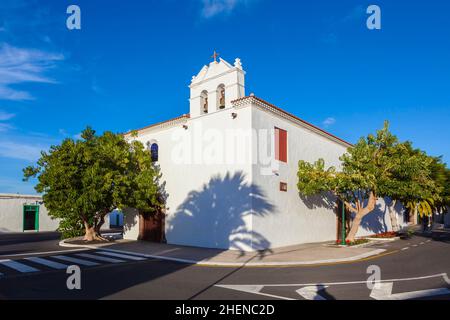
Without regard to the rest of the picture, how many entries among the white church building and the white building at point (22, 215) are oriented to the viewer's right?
0

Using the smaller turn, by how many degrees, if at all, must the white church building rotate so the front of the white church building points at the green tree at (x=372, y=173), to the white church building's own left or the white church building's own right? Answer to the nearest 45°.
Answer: approximately 135° to the white church building's own left

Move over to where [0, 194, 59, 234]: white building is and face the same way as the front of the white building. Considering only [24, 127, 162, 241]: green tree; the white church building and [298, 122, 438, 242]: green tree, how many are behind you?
0

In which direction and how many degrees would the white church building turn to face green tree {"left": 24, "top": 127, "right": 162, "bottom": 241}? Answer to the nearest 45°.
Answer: approximately 45° to its right

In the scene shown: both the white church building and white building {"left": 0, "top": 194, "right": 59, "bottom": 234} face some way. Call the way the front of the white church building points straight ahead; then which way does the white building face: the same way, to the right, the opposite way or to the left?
to the left

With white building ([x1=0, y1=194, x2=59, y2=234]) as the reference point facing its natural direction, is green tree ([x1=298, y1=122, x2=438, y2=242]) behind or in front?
in front

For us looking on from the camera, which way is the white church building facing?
facing the viewer and to the left of the viewer

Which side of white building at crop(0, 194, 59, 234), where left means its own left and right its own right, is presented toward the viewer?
front

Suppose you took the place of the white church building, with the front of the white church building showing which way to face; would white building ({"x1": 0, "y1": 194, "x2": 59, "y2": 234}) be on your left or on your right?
on your right

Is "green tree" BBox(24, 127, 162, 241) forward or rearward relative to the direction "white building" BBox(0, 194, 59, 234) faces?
forward
